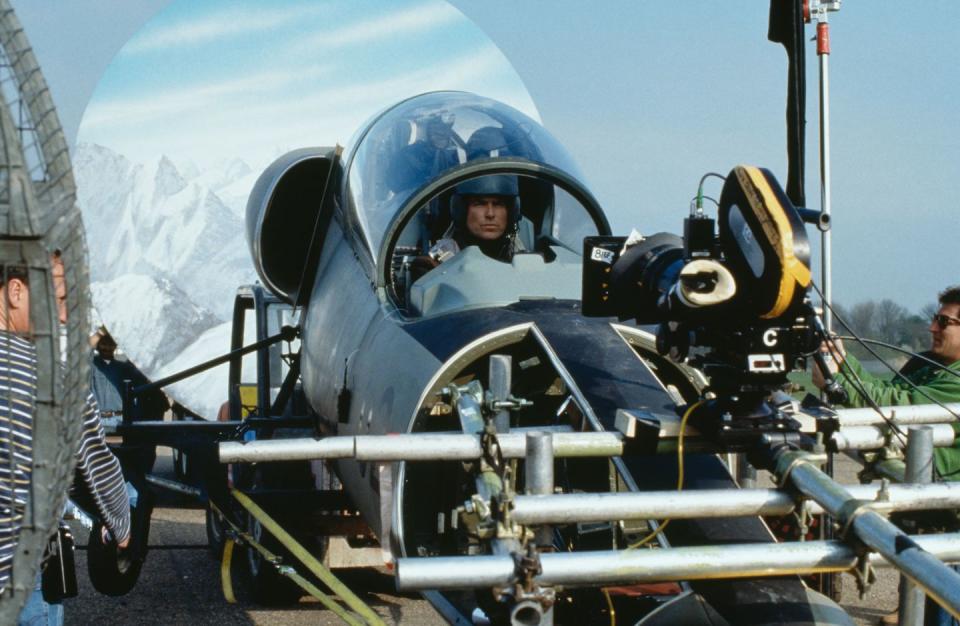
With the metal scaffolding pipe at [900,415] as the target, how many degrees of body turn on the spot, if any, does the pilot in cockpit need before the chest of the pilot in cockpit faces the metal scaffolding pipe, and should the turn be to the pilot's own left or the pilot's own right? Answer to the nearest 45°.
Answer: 0° — they already face it

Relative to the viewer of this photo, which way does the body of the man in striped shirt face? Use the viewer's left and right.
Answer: facing to the right of the viewer

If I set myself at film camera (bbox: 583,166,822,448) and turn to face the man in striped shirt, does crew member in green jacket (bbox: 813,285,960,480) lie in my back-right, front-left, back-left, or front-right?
back-right

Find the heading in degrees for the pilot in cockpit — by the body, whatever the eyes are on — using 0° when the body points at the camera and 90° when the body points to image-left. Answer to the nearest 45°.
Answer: approximately 315°

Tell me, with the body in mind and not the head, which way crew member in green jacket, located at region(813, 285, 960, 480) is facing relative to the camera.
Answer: to the viewer's left

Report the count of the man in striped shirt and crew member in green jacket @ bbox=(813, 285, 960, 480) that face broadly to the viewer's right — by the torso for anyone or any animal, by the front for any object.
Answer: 1

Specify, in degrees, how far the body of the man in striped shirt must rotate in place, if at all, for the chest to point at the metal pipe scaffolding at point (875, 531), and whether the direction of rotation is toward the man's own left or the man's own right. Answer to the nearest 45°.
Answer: approximately 45° to the man's own right
